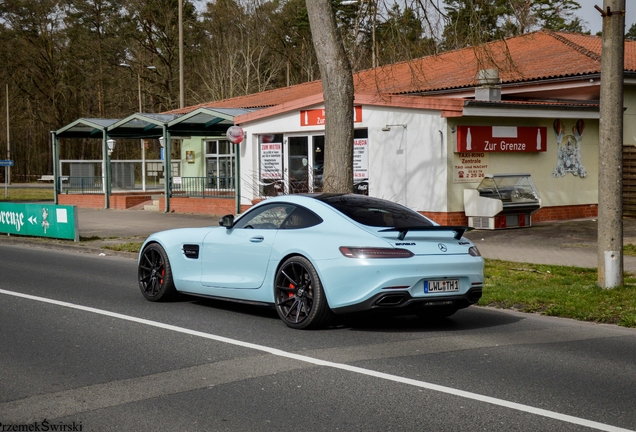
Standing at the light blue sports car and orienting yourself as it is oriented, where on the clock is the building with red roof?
The building with red roof is roughly at 2 o'clock from the light blue sports car.

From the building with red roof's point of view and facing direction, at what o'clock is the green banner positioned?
The green banner is roughly at 1 o'clock from the building with red roof.

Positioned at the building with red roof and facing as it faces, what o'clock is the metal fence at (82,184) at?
The metal fence is roughly at 3 o'clock from the building with red roof.

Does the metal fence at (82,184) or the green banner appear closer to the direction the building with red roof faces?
the green banner

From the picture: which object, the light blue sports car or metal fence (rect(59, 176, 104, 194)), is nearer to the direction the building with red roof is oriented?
the light blue sports car

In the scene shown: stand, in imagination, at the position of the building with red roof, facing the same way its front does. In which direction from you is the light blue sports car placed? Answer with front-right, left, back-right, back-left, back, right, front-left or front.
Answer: front-left

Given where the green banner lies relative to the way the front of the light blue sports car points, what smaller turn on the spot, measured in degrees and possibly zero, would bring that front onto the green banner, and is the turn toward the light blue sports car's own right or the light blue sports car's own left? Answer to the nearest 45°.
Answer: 0° — it already faces it

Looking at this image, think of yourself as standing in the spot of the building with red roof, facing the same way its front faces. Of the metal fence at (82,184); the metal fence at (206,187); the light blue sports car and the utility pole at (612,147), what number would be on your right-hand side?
2

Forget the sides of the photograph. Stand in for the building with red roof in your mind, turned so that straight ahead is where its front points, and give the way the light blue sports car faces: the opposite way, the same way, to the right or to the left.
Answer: to the right
